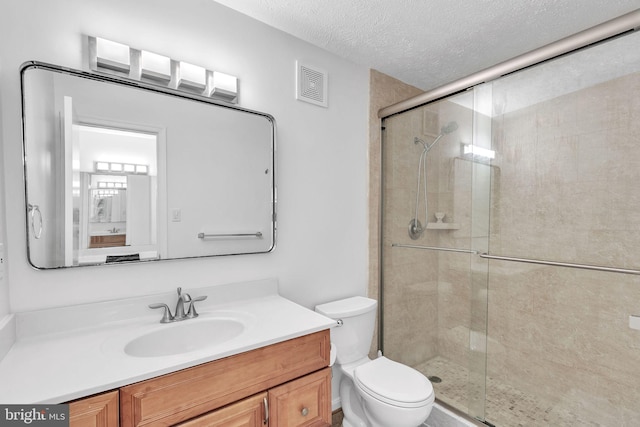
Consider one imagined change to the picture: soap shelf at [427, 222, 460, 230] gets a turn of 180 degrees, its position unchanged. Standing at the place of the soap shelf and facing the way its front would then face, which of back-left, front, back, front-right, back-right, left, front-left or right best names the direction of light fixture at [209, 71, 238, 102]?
back-left

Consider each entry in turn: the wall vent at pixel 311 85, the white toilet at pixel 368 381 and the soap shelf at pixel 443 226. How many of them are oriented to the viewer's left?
0

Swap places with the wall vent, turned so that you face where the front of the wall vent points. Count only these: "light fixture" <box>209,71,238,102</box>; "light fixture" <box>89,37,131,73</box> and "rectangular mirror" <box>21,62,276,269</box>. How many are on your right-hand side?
3

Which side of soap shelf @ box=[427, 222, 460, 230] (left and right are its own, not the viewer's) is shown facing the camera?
front

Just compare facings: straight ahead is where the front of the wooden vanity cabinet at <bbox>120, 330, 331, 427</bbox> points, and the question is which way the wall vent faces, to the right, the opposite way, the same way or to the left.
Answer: the same way

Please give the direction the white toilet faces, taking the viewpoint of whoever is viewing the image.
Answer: facing the viewer and to the right of the viewer

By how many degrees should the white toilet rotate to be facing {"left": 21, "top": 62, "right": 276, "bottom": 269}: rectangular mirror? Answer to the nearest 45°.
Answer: approximately 90° to its right

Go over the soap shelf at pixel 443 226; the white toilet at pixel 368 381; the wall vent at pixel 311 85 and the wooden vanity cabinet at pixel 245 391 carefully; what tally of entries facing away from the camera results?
0

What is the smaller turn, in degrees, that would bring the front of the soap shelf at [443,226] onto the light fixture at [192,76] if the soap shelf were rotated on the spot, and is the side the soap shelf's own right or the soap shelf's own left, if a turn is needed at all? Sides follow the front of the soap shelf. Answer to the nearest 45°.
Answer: approximately 45° to the soap shelf's own right

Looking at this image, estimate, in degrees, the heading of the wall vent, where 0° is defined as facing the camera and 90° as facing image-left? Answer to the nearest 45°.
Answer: approximately 315°

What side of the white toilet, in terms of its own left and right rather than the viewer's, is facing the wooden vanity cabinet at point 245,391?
right

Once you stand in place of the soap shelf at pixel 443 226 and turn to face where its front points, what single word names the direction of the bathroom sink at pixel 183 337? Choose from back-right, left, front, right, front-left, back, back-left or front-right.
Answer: front-right

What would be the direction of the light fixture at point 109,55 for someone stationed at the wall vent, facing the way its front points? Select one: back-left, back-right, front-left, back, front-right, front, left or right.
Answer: right

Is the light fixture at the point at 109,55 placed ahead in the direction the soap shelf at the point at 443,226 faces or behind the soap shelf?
ahead
